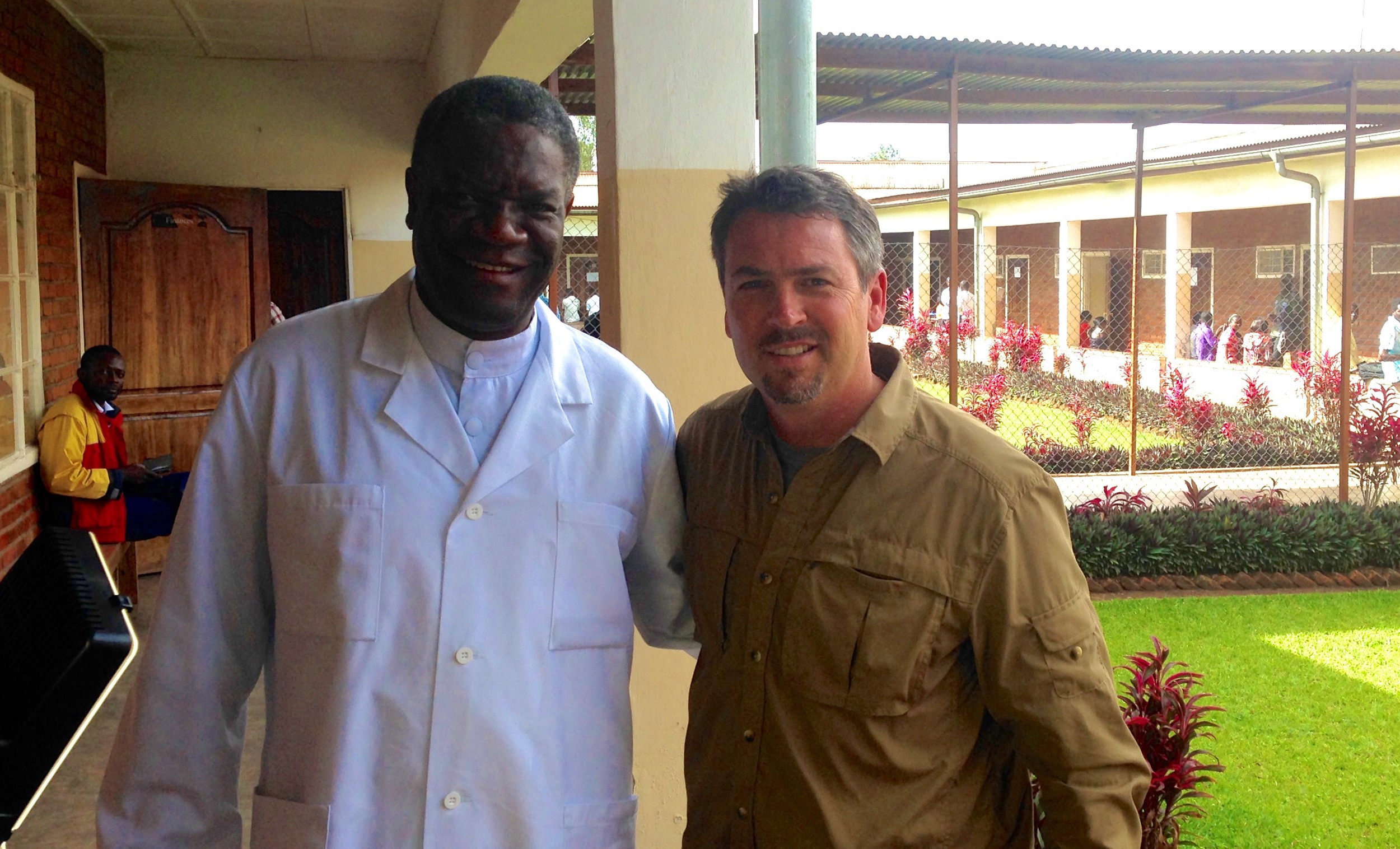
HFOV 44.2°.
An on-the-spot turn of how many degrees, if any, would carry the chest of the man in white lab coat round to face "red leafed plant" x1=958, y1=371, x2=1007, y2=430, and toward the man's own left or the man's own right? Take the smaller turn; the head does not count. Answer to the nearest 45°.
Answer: approximately 135° to the man's own left

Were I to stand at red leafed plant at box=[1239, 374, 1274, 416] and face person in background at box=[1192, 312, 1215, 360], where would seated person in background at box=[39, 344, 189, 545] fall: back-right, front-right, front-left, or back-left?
back-left

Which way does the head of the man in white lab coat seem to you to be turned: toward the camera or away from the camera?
toward the camera

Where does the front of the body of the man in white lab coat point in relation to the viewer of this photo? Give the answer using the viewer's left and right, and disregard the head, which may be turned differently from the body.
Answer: facing the viewer

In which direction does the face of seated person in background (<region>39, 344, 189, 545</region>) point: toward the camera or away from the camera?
toward the camera

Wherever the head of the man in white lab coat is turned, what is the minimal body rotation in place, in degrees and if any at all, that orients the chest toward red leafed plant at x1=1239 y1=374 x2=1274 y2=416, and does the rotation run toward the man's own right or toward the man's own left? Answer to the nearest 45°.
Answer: approximately 135° to the man's own left

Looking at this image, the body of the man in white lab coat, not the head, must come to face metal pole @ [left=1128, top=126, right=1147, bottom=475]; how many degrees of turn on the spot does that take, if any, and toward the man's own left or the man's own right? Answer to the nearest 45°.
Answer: approximately 135° to the man's own left

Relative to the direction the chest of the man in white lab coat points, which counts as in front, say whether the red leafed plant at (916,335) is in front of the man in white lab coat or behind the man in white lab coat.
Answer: behind
